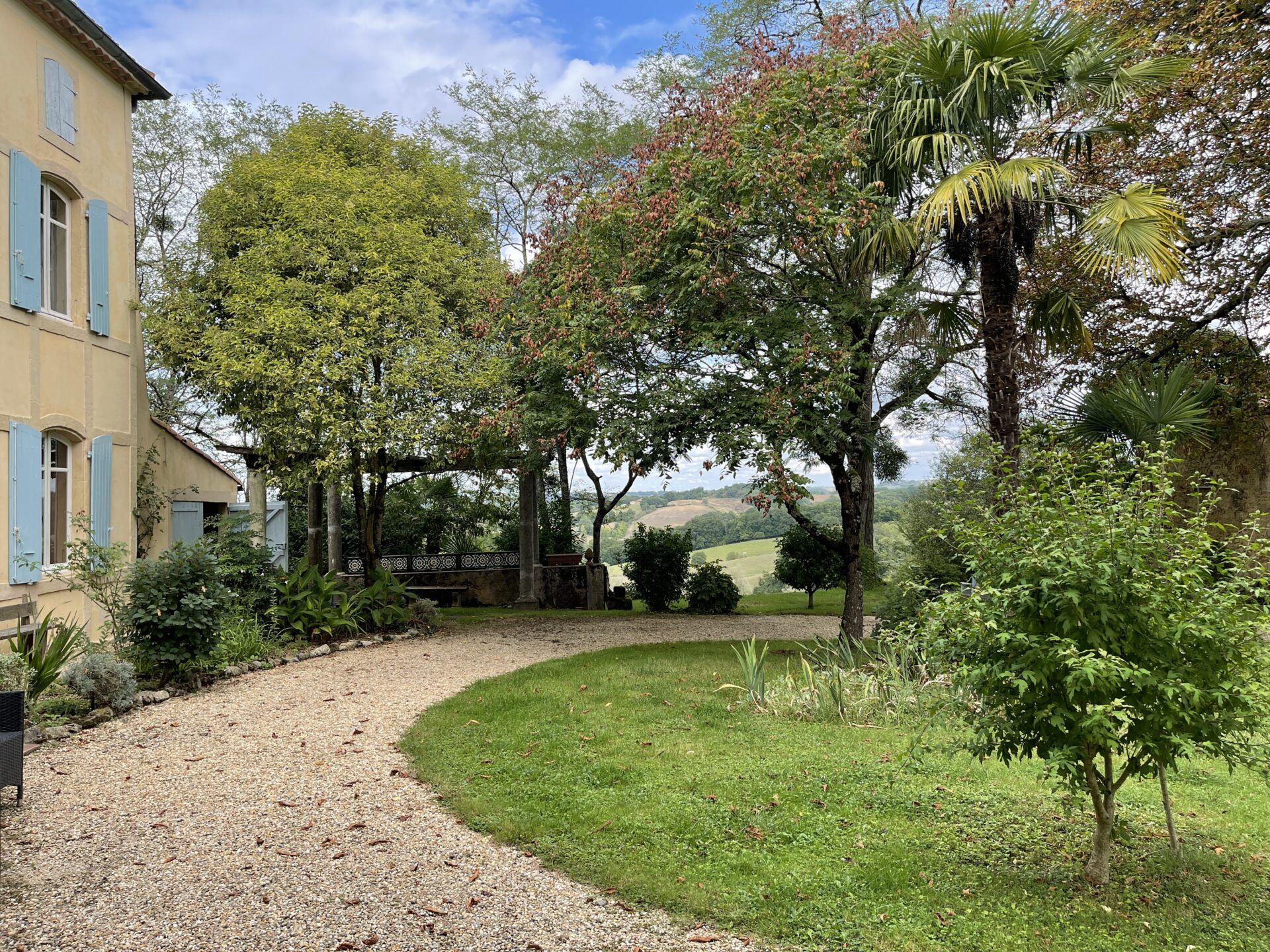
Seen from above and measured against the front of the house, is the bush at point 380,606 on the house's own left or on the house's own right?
on the house's own left

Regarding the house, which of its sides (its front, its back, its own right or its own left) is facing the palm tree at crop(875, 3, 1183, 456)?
front

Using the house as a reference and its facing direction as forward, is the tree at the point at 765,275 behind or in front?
in front

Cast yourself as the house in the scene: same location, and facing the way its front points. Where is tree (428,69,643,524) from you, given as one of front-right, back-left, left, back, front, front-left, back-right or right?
left

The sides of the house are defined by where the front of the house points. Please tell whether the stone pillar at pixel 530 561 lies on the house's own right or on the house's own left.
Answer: on the house's own left

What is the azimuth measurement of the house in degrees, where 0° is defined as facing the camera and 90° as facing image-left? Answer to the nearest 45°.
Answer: approximately 315°

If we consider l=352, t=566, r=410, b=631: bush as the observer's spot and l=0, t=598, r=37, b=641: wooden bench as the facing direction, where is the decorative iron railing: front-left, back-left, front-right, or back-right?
back-right

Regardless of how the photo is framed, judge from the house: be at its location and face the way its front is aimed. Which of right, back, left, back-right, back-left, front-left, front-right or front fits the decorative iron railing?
left

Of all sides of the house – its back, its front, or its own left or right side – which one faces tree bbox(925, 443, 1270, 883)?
front
